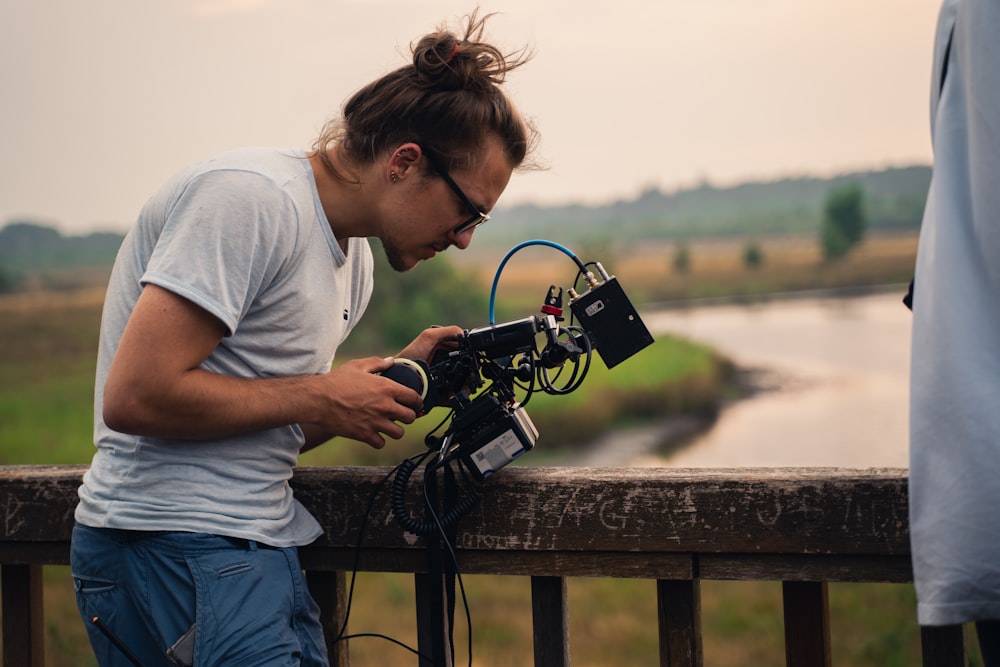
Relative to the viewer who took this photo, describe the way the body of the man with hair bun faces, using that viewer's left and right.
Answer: facing to the right of the viewer

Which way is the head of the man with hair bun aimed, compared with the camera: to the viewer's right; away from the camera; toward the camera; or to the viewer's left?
to the viewer's right
